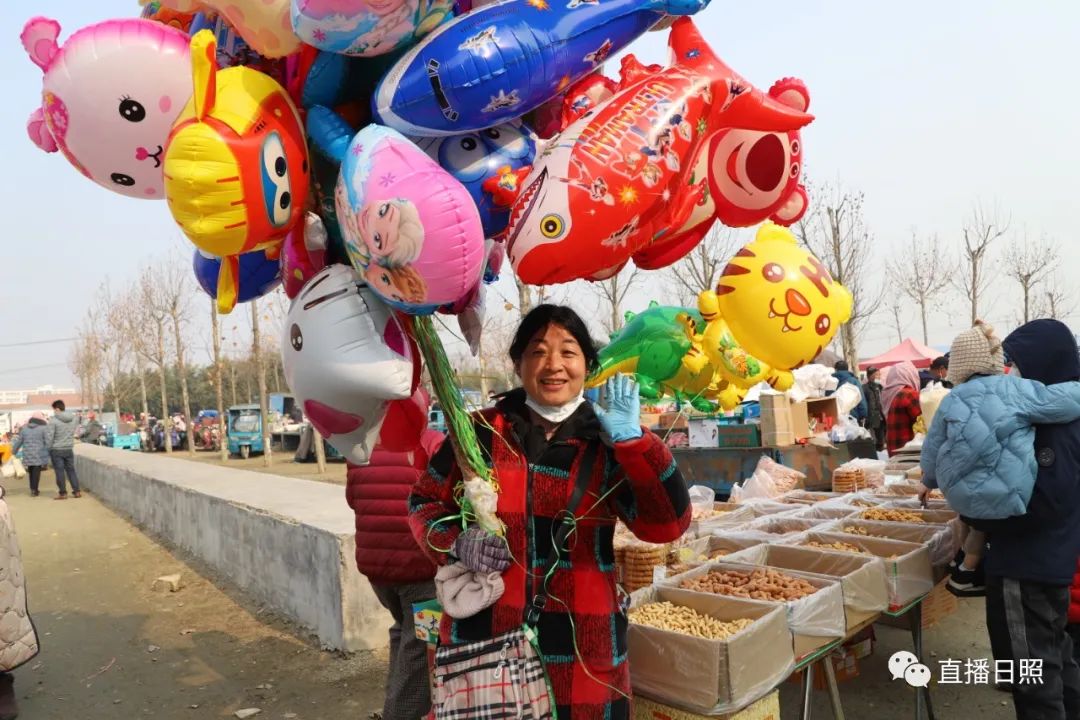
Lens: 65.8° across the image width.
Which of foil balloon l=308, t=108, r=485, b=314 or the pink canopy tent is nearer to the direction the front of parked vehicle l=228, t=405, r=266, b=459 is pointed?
the foil balloon

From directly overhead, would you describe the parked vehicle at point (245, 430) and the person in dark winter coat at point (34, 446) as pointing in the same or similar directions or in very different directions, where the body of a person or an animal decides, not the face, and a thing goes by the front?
very different directions

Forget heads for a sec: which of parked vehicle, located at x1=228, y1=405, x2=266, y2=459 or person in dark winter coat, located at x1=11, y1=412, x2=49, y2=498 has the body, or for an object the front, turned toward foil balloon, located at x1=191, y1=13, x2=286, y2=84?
the parked vehicle

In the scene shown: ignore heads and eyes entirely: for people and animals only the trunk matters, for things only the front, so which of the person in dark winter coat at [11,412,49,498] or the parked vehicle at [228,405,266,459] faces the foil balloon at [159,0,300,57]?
the parked vehicle

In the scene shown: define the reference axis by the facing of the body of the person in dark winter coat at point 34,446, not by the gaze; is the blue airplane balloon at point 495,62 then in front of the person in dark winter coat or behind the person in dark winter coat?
behind

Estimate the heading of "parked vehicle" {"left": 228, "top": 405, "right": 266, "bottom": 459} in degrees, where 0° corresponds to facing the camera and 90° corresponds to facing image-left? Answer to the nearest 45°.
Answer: approximately 0°

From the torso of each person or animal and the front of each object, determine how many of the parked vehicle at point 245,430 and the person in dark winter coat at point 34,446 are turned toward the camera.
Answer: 1

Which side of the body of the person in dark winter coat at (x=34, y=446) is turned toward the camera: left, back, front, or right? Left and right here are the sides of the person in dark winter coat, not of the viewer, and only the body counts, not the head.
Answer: back

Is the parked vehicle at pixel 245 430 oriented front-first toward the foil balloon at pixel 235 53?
yes

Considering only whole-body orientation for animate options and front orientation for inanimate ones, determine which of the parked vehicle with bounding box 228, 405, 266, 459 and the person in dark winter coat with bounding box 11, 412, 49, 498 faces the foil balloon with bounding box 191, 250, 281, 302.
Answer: the parked vehicle
